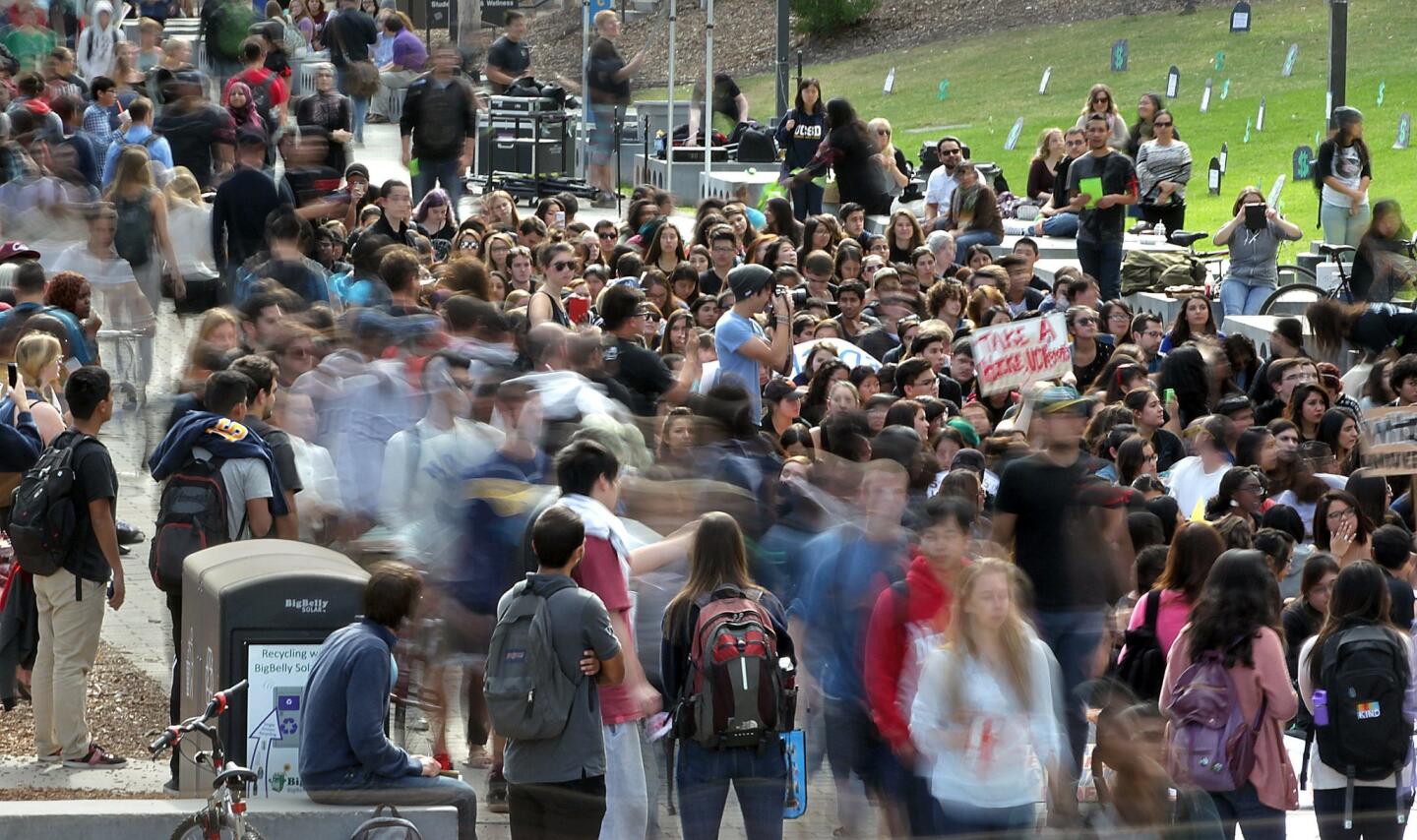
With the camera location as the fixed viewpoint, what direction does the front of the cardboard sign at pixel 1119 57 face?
facing the viewer

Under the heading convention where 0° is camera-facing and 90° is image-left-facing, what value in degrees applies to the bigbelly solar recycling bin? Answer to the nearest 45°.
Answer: approximately 315°

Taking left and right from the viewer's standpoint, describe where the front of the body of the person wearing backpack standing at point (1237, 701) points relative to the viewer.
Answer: facing away from the viewer and to the right of the viewer

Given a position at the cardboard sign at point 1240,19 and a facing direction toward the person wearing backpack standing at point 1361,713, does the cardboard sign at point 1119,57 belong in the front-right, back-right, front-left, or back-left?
front-right

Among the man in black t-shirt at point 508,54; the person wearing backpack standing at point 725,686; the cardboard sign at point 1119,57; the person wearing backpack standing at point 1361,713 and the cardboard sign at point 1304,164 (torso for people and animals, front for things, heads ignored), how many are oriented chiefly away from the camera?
2

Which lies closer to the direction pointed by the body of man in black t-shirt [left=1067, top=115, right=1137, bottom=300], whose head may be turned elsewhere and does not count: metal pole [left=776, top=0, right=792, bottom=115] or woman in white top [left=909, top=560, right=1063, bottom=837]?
the woman in white top

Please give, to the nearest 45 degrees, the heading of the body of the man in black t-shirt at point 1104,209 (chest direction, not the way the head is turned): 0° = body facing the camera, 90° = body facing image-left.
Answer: approximately 0°

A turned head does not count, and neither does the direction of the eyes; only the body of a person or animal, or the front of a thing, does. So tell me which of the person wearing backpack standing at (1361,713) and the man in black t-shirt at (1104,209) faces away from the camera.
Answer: the person wearing backpack standing

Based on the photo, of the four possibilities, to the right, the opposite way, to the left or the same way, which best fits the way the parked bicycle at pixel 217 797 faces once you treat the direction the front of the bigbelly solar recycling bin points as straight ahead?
the opposite way

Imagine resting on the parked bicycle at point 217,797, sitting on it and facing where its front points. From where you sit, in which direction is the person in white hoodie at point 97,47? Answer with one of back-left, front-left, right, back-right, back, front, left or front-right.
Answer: front-right

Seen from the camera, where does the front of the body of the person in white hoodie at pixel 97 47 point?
toward the camera

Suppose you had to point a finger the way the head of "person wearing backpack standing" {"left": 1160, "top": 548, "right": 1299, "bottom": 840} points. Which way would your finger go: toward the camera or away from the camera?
away from the camera

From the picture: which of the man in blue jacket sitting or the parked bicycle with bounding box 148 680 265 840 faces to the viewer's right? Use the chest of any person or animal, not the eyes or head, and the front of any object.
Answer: the man in blue jacket sitting

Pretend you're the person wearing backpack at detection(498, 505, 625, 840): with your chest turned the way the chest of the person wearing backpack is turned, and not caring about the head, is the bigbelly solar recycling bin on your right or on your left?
on your left

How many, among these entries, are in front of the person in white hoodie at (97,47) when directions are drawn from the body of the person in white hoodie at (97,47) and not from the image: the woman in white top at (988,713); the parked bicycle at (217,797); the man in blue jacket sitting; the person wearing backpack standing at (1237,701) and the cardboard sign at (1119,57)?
4

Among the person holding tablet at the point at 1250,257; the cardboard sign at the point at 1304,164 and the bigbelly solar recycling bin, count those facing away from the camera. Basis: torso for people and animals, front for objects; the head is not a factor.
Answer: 0

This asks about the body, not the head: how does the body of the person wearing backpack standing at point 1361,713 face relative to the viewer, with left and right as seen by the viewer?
facing away from the viewer

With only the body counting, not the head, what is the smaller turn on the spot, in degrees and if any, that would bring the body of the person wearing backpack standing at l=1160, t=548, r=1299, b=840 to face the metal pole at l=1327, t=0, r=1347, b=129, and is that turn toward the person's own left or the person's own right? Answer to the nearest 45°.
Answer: approximately 45° to the person's own left

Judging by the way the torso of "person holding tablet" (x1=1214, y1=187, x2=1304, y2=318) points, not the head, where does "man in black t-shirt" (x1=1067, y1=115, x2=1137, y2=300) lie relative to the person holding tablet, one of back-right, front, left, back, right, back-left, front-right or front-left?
right

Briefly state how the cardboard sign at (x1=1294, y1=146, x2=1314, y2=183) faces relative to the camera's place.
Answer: facing the viewer

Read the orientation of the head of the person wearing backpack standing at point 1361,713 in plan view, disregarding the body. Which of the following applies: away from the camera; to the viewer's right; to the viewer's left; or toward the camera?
away from the camera

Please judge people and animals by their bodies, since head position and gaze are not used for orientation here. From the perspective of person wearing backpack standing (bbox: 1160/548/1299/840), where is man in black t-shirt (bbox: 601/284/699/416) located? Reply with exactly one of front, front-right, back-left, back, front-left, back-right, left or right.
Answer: left
